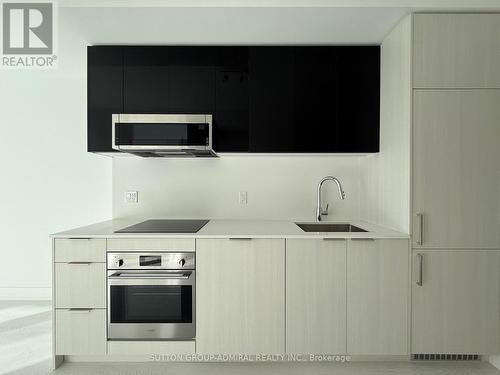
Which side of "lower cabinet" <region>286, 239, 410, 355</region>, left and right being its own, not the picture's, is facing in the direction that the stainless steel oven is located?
right

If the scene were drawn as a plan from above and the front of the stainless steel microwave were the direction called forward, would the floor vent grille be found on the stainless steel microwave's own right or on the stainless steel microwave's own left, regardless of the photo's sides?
on the stainless steel microwave's own left

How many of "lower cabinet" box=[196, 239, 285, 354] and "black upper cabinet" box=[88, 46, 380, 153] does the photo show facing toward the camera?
2

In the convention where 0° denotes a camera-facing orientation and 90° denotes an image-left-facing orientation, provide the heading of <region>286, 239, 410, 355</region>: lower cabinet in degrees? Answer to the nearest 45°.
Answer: approximately 0°

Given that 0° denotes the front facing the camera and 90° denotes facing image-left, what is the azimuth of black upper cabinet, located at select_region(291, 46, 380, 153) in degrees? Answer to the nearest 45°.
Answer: approximately 0°

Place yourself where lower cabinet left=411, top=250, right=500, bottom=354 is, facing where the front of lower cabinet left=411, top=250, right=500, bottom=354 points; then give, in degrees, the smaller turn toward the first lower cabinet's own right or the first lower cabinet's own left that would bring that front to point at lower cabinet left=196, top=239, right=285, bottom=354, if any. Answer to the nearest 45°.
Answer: approximately 45° to the first lower cabinet's own right
